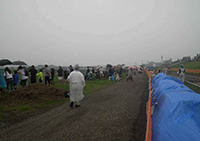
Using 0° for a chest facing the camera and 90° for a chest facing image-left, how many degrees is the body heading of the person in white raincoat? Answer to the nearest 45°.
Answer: approximately 180°

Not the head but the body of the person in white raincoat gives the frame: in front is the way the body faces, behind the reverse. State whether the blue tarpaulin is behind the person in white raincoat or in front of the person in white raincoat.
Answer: behind
